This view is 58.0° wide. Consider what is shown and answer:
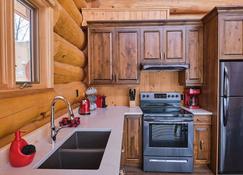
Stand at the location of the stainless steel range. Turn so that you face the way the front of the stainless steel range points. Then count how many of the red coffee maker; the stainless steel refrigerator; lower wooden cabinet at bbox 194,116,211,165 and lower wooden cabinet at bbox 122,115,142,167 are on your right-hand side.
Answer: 1

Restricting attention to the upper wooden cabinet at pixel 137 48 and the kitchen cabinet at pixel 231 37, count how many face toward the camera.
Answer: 2

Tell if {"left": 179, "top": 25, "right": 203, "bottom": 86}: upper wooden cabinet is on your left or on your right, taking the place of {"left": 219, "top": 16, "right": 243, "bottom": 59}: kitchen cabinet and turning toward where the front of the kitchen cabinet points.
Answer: on your right

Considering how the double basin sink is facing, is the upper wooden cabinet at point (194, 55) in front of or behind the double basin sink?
in front

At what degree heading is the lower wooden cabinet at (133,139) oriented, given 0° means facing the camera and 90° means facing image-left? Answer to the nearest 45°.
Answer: approximately 0°

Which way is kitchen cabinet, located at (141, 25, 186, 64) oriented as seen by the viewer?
toward the camera

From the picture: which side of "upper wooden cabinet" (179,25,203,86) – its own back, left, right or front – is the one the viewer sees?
front

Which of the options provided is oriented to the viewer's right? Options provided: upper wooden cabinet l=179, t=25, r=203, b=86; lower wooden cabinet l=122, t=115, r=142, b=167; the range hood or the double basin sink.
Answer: the double basin sink

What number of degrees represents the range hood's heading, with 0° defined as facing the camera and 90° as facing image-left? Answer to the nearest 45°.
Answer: approximately 0°

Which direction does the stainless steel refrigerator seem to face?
toward the camera

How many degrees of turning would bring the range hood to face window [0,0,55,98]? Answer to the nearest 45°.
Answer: approximately 45° to its right

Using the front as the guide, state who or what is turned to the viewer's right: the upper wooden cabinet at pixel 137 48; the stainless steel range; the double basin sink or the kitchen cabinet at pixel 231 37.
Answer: the double basin sink
